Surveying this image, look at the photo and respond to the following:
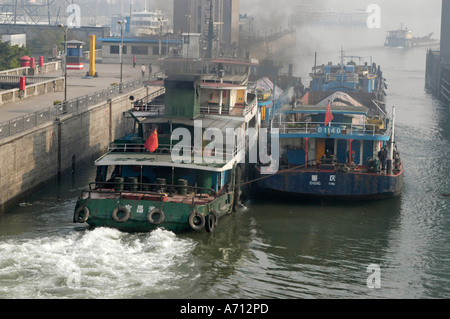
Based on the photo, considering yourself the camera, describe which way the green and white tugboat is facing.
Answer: facing away from the viewer and to the right of the viewer

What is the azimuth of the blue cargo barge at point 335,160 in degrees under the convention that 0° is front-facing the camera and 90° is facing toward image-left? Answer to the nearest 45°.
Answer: approximately 180°

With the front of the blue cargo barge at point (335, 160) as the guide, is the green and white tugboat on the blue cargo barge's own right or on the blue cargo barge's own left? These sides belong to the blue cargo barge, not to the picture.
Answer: on the blue cargo barge's own left
